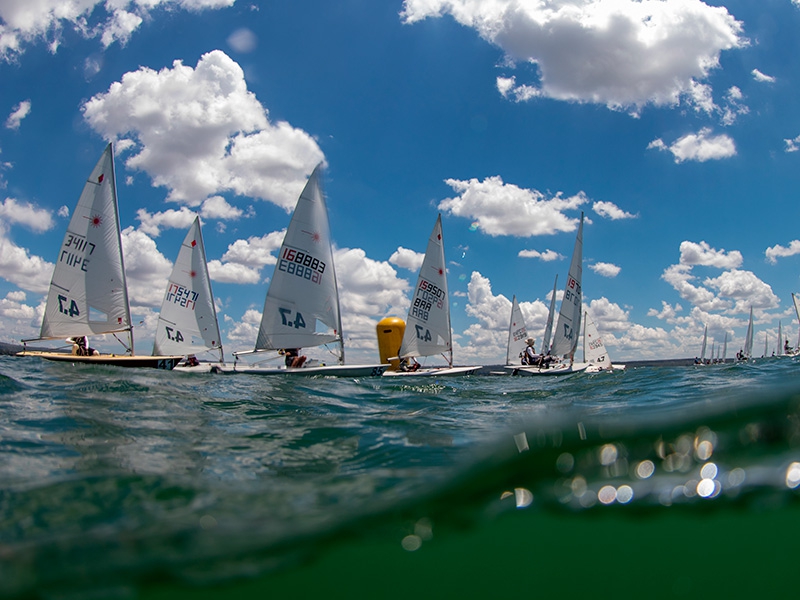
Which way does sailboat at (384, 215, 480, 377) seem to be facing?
to the viewer's right

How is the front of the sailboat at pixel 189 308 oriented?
to the viewer's right

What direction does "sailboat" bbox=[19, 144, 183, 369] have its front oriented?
to the viewer's right

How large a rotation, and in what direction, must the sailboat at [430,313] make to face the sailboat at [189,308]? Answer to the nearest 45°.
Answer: approximately 180°

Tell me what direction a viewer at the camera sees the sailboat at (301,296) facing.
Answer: facing to the right of the viewer

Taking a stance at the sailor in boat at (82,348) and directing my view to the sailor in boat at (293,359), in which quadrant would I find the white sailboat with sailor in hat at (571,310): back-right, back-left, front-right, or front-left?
front-left

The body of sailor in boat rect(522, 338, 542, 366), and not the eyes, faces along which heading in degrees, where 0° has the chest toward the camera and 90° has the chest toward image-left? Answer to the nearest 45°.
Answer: approximately 270°

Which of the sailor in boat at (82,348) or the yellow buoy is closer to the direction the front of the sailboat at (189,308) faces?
the yellow buoy

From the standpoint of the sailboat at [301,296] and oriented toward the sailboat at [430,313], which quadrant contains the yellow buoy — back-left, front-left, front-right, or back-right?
front-left

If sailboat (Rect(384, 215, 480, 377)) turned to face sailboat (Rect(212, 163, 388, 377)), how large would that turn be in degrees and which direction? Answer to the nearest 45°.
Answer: approximately 135° to its right

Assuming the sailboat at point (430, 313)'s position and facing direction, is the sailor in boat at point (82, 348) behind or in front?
behind
